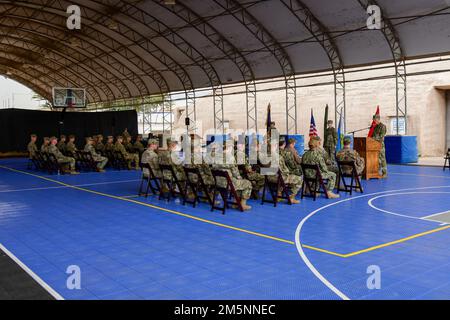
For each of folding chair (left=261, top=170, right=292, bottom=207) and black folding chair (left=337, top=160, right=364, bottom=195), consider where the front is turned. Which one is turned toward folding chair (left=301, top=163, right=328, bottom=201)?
folding chair (left=261, top=170, right=292, bottom=207)

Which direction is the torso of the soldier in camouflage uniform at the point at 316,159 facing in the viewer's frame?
to the viewer's right

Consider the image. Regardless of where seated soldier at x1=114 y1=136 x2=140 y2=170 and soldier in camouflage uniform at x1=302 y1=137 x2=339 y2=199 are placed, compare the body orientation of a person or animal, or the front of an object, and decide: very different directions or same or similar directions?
same or similar directions

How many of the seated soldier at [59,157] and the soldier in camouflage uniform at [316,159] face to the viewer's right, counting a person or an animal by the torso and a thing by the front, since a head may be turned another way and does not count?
2

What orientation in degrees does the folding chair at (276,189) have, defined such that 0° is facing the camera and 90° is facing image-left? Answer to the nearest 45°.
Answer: approximately 225°

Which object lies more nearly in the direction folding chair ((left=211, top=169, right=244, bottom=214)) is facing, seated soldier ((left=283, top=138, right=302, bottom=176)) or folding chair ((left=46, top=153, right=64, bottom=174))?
the seated soldier

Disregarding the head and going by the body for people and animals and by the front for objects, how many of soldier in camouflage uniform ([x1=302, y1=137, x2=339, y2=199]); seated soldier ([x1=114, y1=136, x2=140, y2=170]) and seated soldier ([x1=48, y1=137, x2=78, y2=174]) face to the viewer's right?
3

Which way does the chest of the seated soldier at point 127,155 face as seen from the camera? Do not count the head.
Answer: to the viewer's right

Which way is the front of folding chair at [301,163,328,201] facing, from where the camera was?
facing away from the viewer and to the right of the viewer

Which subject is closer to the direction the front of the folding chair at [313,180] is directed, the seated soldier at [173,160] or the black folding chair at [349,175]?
the black folding chair

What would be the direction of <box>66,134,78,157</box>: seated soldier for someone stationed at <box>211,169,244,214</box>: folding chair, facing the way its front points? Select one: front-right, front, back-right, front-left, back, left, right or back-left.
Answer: left
